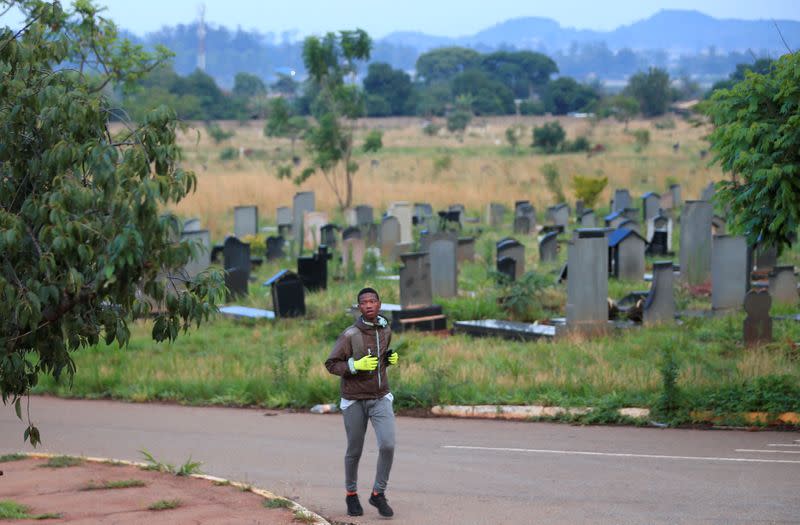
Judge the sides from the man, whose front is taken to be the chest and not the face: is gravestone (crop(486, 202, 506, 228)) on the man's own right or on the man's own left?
on the man's own left

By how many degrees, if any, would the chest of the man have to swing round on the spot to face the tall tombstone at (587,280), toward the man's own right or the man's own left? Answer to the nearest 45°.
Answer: approximately 135° to the man's own left

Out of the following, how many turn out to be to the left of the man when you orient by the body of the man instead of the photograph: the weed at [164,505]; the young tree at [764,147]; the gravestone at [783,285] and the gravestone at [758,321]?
3

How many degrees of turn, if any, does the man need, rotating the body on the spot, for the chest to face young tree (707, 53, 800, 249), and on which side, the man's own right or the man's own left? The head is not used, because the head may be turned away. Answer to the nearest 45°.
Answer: approximately 90° to the man's own left

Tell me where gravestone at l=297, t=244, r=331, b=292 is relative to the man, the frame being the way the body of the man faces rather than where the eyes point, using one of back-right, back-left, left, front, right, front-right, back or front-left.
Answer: back-left

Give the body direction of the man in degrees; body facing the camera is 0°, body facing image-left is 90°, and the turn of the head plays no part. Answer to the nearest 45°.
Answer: approximately 315°

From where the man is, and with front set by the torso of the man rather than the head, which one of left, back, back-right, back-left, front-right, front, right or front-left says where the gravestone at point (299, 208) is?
back-left

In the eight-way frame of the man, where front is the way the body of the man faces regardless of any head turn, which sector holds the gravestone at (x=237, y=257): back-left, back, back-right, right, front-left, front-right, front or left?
back-left

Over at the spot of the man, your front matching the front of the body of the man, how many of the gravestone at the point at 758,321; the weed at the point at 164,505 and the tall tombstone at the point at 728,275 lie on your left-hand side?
2

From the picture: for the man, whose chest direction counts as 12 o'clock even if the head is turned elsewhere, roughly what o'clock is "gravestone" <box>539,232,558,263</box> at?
The gravestone is roughly at 8 o'clock from the man.

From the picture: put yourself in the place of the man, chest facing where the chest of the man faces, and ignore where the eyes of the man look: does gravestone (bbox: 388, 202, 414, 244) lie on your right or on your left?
on your left

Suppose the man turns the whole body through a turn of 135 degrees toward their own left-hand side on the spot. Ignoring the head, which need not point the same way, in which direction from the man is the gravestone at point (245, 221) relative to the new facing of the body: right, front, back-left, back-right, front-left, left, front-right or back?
front

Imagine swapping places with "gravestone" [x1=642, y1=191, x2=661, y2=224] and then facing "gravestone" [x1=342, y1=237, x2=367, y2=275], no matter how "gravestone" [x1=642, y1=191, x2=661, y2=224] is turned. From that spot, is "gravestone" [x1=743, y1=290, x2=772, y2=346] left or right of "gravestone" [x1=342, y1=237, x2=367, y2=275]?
left
